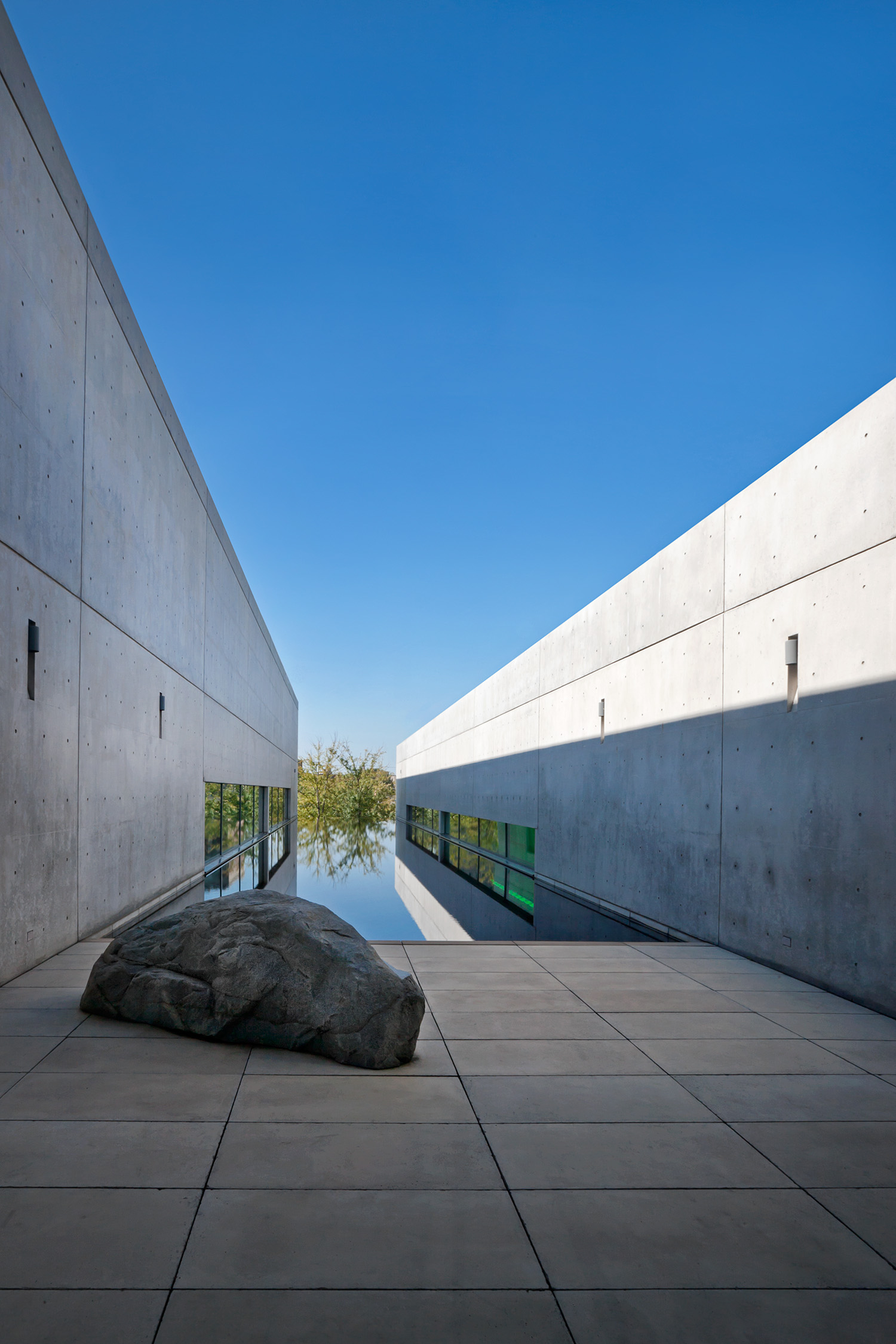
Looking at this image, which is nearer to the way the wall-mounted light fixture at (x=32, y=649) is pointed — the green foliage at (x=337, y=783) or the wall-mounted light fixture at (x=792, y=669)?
the wall-mounted light fixture

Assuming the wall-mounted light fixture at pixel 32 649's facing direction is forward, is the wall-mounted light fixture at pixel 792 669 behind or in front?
in front

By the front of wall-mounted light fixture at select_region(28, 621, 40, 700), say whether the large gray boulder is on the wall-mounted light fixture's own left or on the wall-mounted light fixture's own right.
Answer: on the wall-mounted light fixture's own right

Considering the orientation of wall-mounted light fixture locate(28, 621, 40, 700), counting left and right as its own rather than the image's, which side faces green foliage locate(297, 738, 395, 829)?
left

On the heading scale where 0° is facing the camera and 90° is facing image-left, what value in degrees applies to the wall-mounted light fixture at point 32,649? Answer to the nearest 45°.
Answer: approximately 270°

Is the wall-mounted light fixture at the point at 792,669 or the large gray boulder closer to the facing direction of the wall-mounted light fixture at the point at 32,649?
the wall-mounted light fixture
